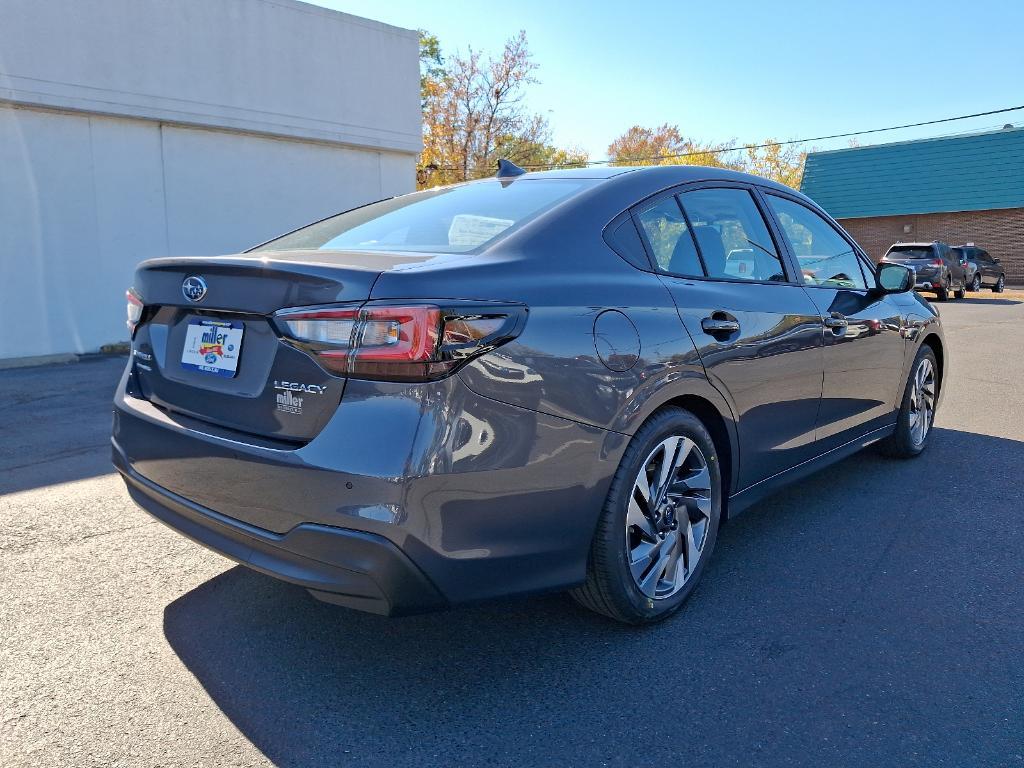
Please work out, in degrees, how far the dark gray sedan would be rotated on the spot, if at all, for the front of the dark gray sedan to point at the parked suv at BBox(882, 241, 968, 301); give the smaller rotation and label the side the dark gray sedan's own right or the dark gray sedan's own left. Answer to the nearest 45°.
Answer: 0° — it already faces it

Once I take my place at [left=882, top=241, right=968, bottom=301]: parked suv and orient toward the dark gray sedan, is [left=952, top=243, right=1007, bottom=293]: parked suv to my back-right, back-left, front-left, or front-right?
back-left

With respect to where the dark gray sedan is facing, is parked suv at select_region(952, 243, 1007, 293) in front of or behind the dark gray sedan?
in front

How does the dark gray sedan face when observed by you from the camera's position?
facing away from the viewer and to the right of the viewer
